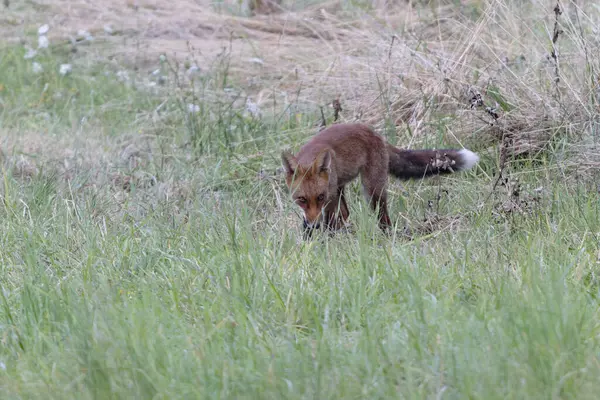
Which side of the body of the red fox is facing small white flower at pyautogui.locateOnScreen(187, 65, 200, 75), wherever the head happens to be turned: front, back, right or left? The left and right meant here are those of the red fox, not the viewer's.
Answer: right

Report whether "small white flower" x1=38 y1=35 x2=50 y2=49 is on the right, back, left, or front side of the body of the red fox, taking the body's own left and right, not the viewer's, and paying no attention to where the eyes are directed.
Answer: right

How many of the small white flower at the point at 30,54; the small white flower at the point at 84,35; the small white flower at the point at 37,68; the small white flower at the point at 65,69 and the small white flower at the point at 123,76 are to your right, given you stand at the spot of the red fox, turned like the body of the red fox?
5

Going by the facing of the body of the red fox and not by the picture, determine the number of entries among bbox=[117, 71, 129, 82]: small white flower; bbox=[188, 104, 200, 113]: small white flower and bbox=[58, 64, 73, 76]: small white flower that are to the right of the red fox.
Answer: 3

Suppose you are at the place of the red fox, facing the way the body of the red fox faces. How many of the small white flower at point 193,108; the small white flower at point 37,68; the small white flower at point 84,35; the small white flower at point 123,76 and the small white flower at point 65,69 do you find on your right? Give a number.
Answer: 5

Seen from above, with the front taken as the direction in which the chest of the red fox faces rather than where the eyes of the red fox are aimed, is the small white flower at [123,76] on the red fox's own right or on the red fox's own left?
on the red fox's own right

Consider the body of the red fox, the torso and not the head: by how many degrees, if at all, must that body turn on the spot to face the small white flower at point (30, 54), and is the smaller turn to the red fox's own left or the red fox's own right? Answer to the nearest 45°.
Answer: approximately 90° to the red fox's own right

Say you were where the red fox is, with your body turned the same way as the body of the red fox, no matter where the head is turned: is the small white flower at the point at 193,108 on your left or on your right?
on your right

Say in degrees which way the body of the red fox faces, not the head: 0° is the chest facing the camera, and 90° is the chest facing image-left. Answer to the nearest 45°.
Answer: approximately 45°

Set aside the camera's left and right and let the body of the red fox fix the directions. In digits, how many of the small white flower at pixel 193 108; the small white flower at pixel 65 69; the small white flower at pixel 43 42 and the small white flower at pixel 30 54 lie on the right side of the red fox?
4
